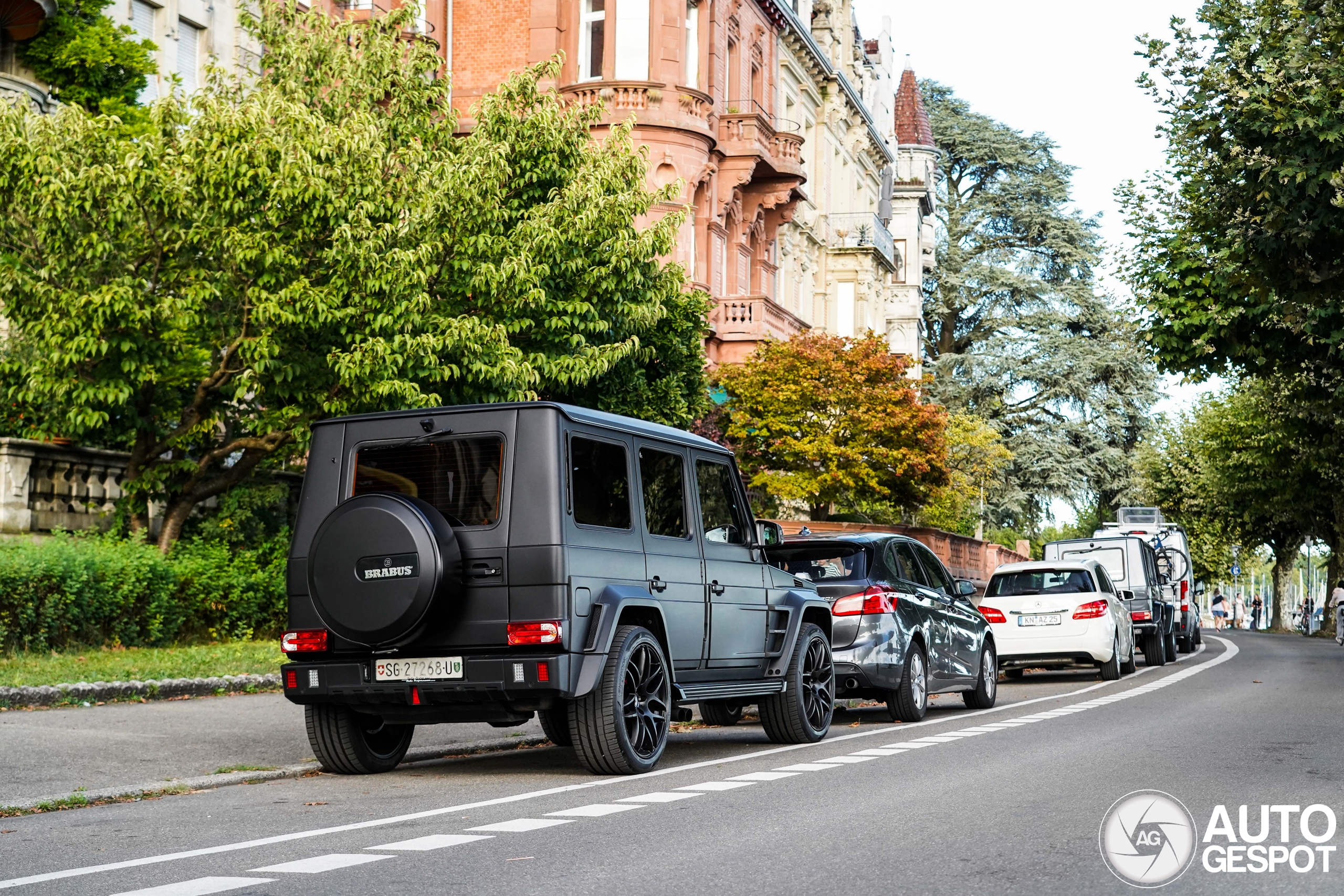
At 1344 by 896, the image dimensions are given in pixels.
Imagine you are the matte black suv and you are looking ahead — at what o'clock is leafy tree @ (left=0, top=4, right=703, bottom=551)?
The leafy tree is roughly at 10 o'clock from the matte black suv.

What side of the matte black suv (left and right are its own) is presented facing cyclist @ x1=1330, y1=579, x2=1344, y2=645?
front

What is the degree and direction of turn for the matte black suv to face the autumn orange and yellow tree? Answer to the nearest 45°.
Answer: approximately 45° to its left

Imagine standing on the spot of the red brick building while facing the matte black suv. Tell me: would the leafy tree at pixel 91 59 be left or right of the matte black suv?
right

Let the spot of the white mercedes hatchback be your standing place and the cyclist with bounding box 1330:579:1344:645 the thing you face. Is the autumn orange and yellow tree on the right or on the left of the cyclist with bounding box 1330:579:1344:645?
left

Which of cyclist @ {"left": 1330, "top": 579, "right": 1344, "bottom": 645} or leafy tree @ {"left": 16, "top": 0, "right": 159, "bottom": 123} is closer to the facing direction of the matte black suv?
the cyclist

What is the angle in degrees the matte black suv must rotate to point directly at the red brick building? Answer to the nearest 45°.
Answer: approximately 45° to its left

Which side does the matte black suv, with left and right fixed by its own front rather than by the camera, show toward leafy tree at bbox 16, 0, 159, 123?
left

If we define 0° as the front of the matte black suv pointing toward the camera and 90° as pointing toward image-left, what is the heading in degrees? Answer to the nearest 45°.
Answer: approximately 225°

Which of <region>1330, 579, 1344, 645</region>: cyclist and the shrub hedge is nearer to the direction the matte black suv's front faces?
the cyclist

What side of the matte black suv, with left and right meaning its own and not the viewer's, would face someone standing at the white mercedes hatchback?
front

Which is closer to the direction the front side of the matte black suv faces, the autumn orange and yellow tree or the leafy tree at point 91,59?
the autumn orange and yellow tree
